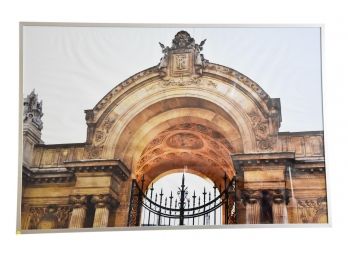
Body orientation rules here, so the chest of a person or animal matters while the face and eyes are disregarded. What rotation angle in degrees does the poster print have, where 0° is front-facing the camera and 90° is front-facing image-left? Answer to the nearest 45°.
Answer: approximately 0°
